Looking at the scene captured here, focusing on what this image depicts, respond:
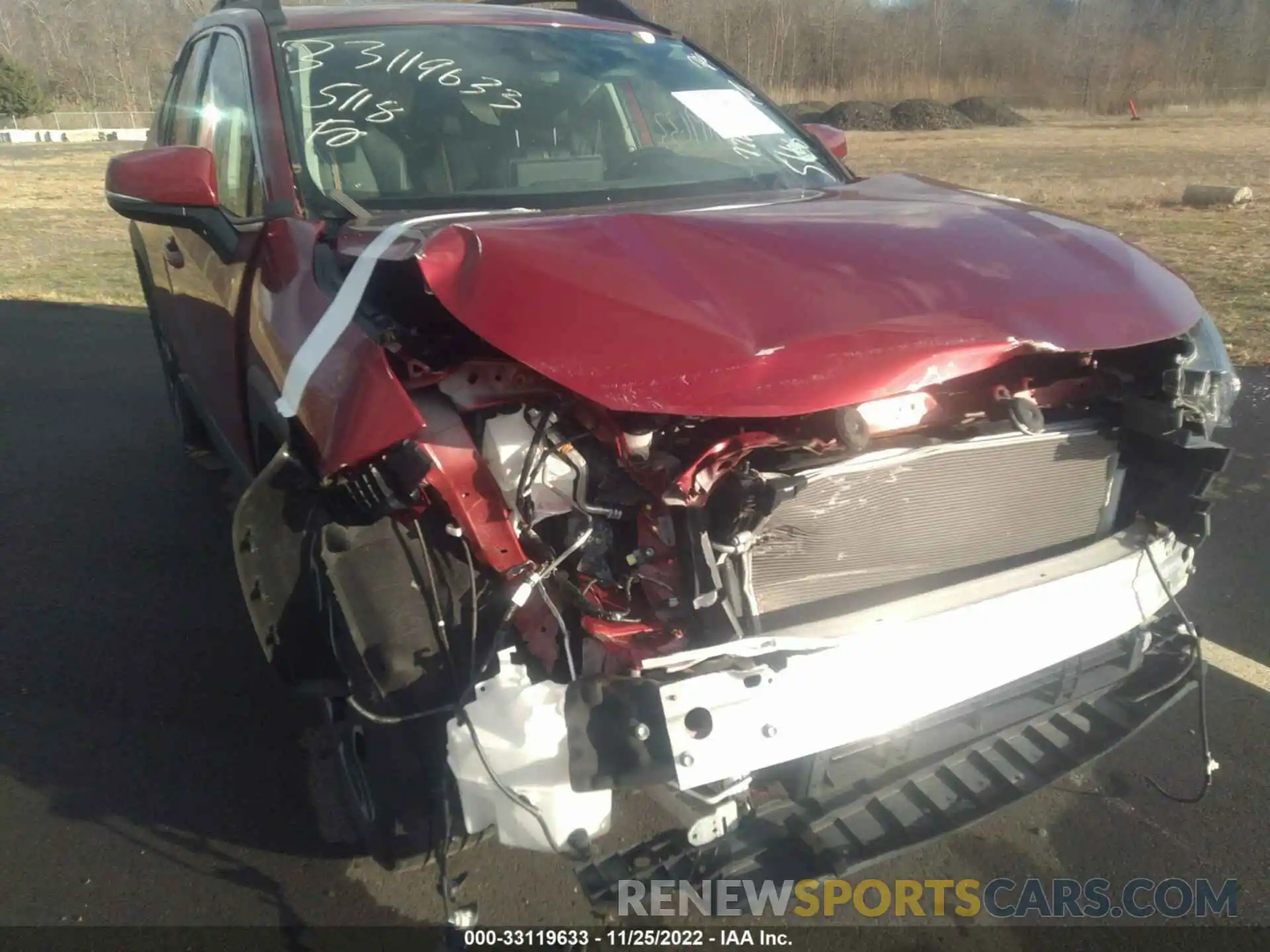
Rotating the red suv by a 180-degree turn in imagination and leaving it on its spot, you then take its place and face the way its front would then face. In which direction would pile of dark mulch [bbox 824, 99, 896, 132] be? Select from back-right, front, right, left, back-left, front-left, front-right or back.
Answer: front-right

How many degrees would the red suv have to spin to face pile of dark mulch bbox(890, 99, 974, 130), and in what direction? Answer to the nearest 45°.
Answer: approximately 135° to its left

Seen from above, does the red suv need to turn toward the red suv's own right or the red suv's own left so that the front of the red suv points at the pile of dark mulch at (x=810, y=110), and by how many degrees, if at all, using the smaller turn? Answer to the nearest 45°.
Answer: approximately 135° to the red suv's own left

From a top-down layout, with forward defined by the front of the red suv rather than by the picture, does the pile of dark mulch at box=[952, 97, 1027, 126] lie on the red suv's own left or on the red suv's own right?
on the red suv's own left

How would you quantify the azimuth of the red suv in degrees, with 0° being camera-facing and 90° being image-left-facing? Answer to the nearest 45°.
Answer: approximately 315°
